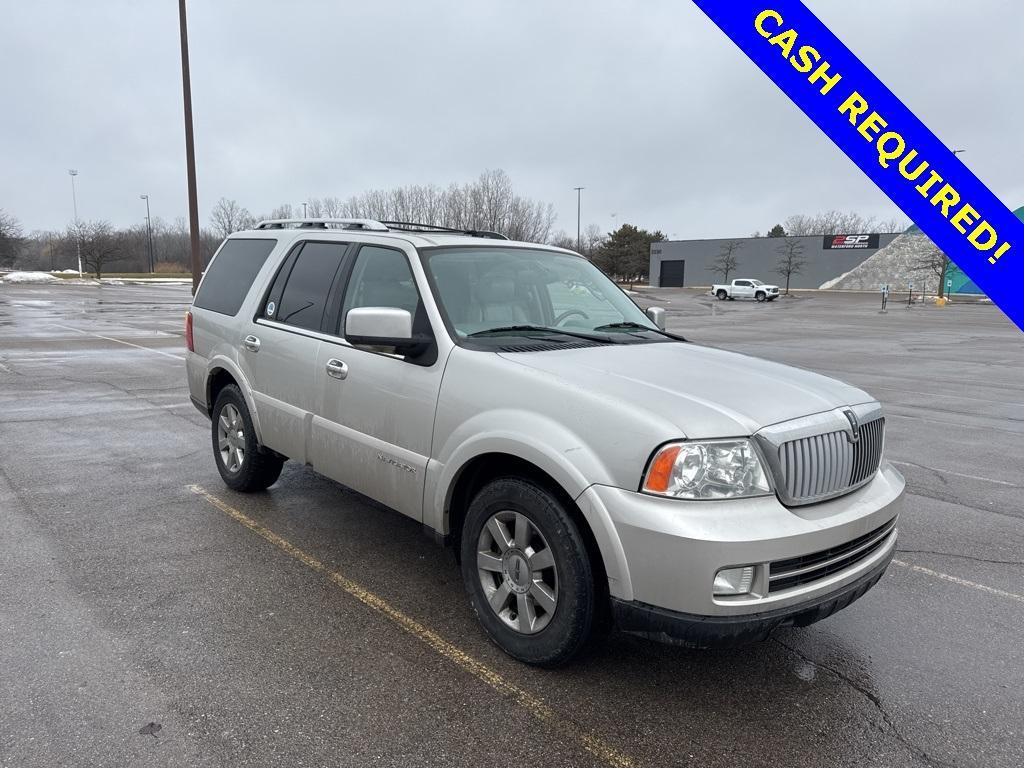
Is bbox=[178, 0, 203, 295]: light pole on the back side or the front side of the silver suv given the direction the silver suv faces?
on the back side

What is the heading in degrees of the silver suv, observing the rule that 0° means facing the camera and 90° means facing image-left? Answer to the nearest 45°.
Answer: approximately 315°
